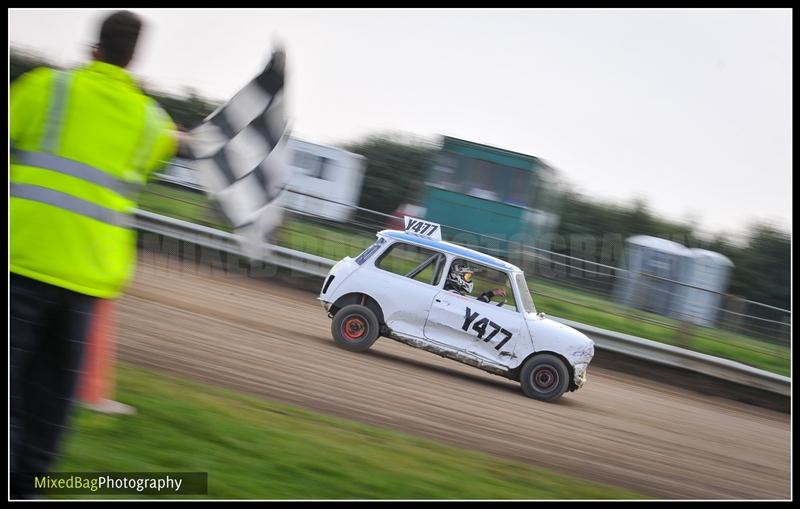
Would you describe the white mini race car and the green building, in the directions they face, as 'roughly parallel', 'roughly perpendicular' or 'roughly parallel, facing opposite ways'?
roughly perpendicular

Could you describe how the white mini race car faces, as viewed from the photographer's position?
facing to the right of the viewer

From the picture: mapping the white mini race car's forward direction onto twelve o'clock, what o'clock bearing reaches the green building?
The green building is roughly at 9 o'clock from the white mini race car.

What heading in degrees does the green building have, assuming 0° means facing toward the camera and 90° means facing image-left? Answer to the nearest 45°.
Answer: approximately 0°

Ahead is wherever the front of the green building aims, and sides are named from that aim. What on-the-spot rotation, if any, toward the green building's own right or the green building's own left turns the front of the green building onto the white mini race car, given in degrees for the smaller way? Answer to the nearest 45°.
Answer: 0° — it already faces it

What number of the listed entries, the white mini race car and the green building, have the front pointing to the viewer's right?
1
